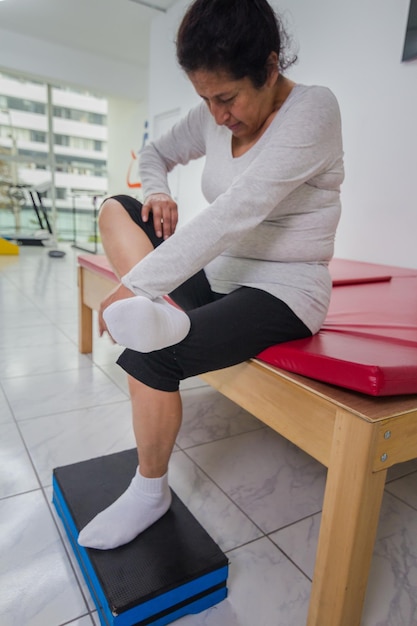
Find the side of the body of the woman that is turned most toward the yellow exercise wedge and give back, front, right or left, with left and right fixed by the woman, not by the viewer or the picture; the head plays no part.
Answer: right

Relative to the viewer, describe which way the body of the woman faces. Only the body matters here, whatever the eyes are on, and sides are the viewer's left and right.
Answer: facing the viewer and to the left of the viewer

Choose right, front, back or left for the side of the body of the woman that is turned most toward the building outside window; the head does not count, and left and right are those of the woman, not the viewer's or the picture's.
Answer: right

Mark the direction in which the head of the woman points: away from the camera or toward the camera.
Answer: toward the camera
